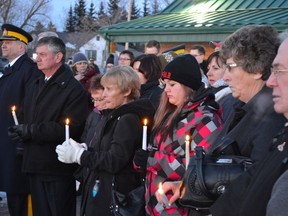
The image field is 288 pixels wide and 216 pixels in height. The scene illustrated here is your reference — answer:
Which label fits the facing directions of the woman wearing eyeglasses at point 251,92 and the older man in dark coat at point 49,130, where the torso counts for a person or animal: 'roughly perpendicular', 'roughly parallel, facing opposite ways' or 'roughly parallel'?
roughly perpendicular

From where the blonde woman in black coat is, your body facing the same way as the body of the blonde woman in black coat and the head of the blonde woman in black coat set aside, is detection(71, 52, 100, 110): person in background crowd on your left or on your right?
on your right

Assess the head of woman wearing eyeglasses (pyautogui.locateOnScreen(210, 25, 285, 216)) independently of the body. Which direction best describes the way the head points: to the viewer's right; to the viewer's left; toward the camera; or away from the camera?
to the viewer's left

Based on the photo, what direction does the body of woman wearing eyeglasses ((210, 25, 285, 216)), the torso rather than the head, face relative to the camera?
to the viewer's left
